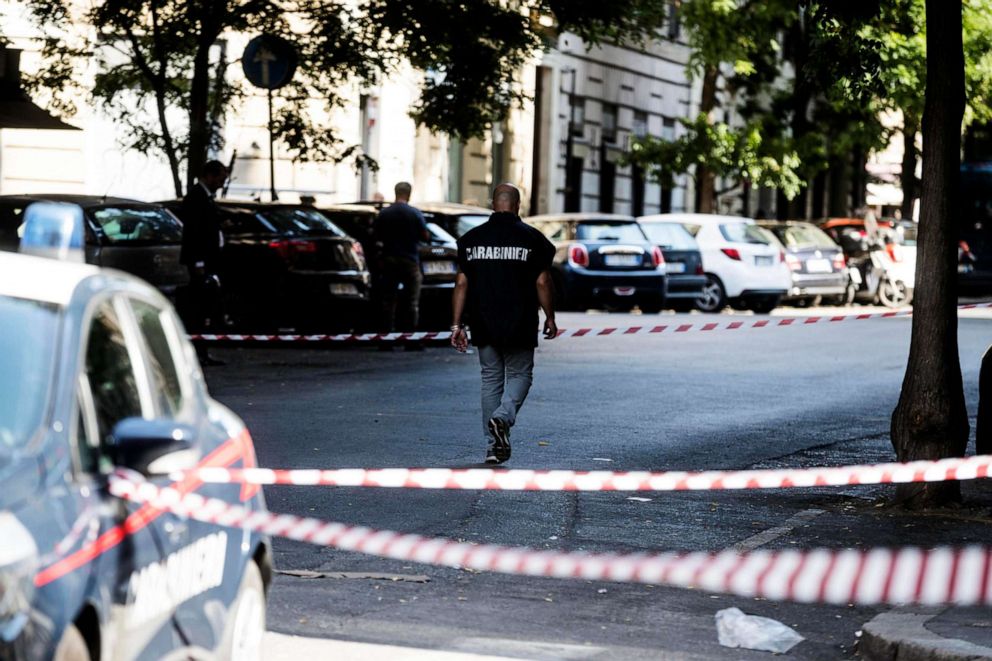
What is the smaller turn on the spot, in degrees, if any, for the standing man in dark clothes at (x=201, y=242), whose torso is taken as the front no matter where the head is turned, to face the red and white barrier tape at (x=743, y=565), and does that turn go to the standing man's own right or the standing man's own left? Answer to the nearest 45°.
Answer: approximately 90° to the standing man's own right

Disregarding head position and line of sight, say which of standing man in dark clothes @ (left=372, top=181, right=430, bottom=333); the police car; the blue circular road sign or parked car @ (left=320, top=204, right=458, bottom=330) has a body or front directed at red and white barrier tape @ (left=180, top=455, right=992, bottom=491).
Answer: the blue circular road sign

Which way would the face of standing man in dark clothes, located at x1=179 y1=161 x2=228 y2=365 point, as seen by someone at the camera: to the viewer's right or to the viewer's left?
to the viewer's right

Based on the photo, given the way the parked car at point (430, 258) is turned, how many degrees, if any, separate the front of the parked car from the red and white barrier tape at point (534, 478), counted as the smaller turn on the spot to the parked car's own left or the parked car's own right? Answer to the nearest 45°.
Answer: approximately 135° to the parked car's own left

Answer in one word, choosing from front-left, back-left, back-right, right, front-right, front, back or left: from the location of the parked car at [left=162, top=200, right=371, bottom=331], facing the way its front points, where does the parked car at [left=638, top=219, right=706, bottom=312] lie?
right

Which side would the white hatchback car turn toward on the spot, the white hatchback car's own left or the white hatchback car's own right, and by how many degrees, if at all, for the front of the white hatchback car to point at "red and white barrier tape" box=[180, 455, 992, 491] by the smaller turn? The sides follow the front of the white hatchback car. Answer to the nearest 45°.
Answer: approximately 135° to the white hatchback car's own left

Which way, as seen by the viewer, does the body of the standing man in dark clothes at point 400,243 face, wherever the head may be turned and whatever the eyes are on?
away from the camera

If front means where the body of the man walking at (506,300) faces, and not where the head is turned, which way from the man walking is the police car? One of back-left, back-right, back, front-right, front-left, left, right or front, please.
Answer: back

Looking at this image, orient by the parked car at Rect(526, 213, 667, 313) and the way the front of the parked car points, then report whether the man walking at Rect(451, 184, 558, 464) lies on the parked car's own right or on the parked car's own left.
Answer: on the parked car's own left

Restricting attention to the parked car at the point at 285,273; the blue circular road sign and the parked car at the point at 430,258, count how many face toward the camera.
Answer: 1

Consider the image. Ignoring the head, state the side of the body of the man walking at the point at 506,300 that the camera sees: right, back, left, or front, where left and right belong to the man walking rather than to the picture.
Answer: back
